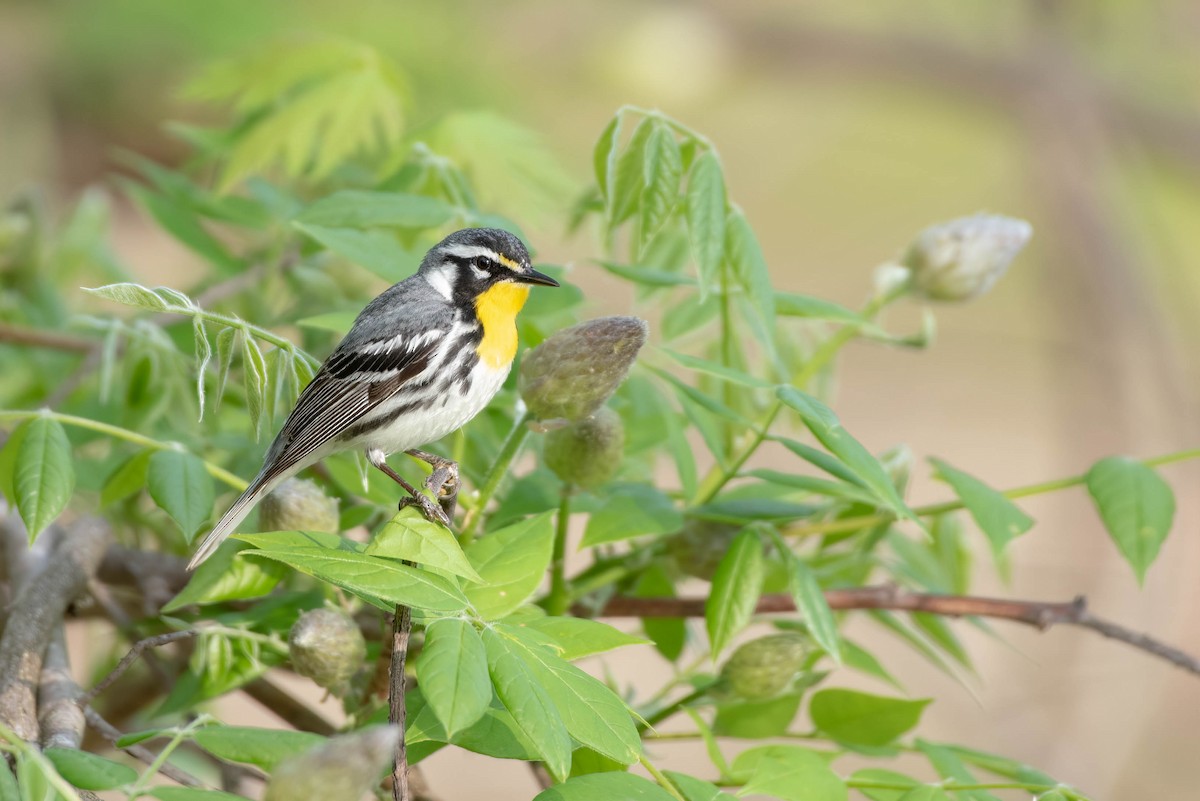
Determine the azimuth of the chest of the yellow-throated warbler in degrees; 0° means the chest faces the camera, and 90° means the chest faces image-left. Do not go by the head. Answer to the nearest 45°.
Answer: approximately 270°
